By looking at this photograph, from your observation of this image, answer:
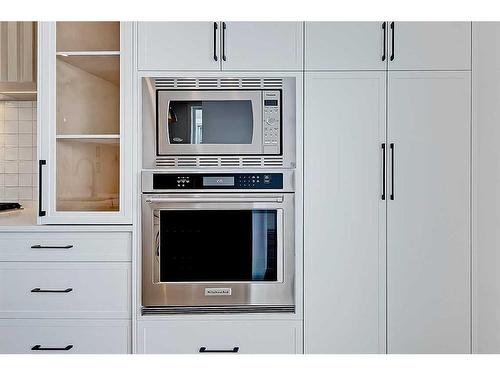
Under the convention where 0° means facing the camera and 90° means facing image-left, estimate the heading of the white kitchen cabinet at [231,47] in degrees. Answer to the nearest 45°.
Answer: approximately 0°

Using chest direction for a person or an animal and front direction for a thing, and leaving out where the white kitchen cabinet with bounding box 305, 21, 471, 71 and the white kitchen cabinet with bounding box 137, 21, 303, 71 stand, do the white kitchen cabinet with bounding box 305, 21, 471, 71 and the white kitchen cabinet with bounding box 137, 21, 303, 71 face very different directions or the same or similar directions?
same or similar directions

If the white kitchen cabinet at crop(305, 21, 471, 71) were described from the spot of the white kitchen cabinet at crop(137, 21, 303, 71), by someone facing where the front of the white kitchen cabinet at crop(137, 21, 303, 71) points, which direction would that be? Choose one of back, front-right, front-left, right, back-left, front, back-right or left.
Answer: left

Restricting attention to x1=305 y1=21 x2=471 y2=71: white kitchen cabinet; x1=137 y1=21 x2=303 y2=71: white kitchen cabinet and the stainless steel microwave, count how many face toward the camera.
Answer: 3

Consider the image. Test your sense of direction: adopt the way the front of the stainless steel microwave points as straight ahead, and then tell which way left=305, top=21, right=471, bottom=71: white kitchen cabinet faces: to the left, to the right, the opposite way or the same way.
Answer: the same way

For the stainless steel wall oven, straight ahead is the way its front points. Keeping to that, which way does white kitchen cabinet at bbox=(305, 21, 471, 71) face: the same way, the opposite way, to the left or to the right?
the same way

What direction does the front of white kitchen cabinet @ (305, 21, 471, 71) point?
toward the camera

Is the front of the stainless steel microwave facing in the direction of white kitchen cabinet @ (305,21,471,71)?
no

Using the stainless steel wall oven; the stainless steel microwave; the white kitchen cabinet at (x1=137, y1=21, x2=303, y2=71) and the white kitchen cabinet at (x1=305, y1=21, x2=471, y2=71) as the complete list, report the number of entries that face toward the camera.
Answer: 4

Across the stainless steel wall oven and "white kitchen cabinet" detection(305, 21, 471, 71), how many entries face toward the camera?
2

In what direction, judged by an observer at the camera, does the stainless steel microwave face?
facing the viewer

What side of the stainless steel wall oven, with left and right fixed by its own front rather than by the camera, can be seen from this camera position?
front
